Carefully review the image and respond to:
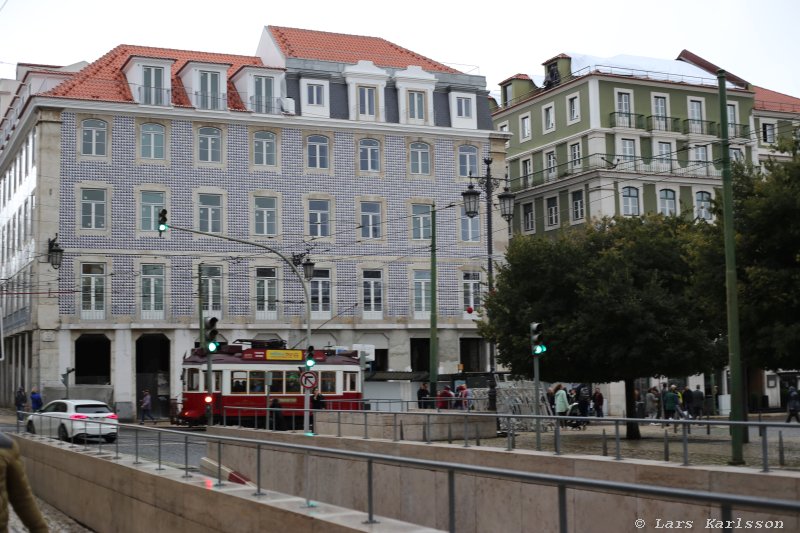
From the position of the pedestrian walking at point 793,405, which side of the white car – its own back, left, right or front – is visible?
right

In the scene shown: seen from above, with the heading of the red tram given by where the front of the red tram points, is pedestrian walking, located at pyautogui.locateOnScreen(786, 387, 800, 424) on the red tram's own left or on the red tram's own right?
on the red tram's own left

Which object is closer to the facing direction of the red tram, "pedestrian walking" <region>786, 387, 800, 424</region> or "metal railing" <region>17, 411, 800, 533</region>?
the metal railing

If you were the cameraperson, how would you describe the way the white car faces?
facing away from the viewer and to the left of the viewer

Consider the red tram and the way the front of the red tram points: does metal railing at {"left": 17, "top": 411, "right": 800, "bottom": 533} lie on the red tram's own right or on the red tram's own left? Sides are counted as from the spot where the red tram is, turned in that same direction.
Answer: on the red tram's own left

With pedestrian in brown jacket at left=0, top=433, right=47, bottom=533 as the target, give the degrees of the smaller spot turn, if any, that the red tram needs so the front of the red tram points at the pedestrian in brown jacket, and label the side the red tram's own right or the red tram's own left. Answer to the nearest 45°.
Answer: approximately 45° to the red tram's own left

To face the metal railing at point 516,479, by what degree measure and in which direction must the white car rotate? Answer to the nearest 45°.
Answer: approximately 135° to its left
